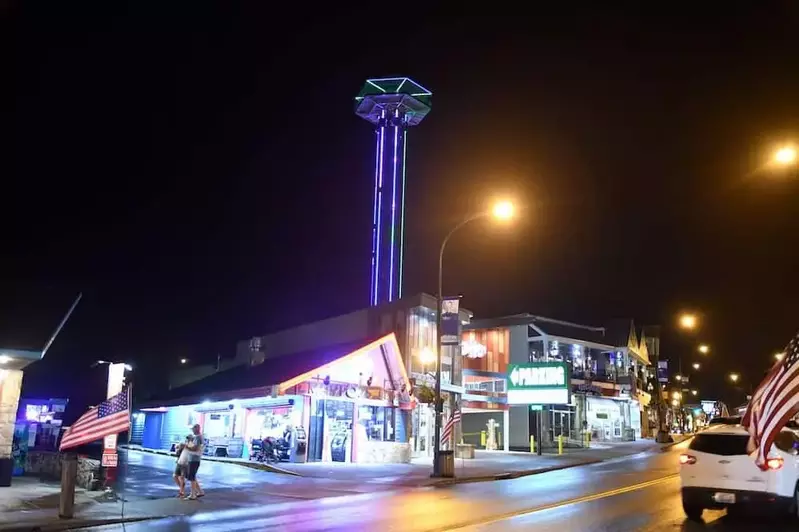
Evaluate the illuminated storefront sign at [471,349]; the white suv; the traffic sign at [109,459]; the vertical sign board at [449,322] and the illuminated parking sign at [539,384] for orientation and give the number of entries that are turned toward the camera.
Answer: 4

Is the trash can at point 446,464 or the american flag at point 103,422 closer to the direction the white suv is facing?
the trash can

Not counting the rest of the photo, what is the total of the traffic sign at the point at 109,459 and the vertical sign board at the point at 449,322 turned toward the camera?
2

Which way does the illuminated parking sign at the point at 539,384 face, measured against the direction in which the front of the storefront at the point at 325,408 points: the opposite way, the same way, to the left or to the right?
to the right

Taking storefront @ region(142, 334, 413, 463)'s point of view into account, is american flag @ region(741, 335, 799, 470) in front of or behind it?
in front

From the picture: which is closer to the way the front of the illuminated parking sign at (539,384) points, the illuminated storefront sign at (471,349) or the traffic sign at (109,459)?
the traffic sign

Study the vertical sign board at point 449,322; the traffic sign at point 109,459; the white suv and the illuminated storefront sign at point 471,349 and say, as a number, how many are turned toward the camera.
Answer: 3

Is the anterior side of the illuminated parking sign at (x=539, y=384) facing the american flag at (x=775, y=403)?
yes

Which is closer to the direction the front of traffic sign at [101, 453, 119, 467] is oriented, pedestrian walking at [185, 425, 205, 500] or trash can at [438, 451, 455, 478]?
the pedestrian walking

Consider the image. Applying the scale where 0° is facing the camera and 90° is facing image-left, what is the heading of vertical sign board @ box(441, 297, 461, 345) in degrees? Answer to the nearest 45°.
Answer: approximately 0°
